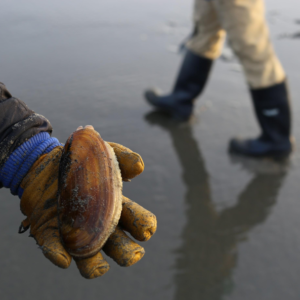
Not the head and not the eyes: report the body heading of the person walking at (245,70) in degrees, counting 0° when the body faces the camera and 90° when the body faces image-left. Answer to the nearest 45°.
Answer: approximately 90°
